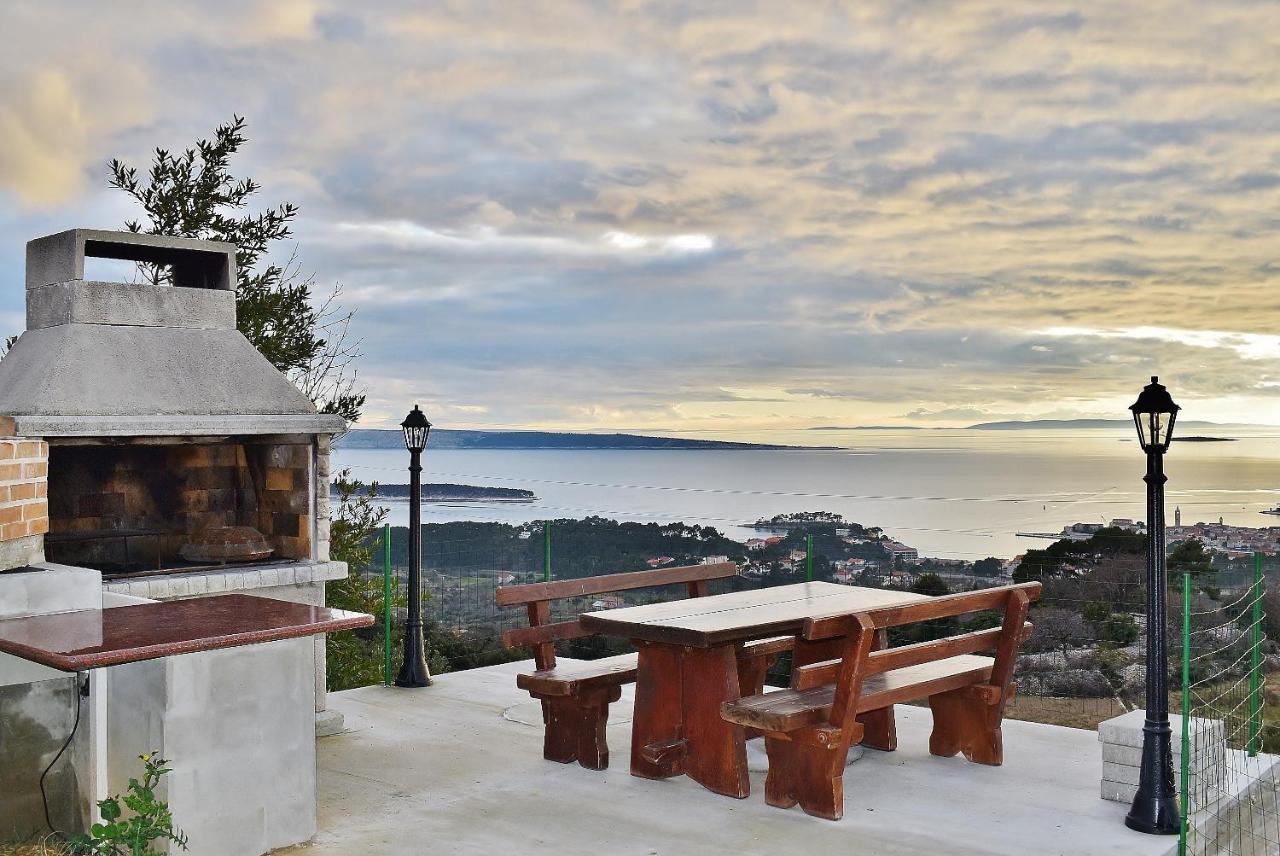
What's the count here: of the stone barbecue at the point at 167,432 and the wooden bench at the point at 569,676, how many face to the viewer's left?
0

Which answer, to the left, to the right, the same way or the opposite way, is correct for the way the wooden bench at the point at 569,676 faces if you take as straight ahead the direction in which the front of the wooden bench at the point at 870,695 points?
the opposite way

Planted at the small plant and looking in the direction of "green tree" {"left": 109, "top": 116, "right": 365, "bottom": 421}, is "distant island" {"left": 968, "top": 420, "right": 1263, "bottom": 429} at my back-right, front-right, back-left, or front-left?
front-right

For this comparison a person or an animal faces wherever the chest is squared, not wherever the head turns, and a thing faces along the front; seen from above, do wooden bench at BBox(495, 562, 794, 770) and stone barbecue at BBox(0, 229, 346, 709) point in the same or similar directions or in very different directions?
same or similar directions

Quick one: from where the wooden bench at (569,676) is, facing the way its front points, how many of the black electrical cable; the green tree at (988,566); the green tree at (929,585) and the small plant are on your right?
2

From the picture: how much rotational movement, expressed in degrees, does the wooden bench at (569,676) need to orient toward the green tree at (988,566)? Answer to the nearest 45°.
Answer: approximately 90° to its left

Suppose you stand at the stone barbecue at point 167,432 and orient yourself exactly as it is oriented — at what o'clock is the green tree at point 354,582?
The green tree is roughly at 8 o'clock from the stone barbecue.

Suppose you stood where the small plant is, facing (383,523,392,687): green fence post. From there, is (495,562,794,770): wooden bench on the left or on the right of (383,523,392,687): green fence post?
right

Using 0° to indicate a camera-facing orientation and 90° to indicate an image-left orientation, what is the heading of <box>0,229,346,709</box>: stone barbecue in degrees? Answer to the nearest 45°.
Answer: approximately 315°
